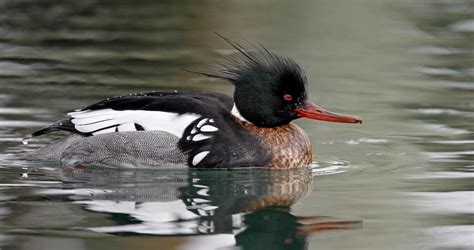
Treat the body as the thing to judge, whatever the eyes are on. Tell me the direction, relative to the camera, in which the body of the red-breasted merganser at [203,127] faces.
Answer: to the viewer's right
